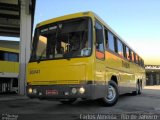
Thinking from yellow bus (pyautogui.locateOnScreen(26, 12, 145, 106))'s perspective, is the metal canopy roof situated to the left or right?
on its right

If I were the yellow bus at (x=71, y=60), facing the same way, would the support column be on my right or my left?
on my right

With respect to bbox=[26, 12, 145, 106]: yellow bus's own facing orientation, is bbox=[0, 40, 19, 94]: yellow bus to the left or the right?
on its right

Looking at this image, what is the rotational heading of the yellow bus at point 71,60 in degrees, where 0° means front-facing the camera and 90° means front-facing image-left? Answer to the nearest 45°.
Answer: approximately 45°
